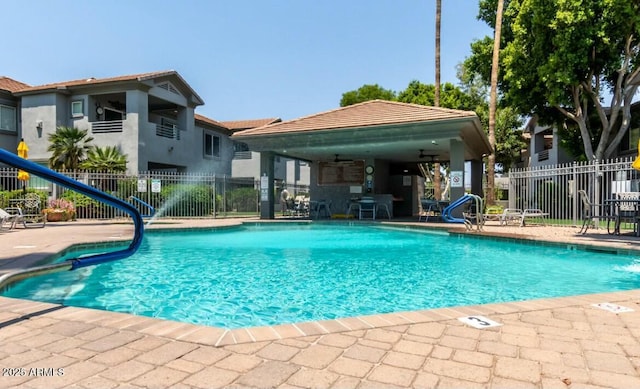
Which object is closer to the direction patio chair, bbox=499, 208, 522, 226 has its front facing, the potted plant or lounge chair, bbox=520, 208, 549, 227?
the potted plant

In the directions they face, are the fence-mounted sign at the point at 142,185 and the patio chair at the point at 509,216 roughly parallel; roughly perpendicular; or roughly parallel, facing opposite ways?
roughly perpendicular

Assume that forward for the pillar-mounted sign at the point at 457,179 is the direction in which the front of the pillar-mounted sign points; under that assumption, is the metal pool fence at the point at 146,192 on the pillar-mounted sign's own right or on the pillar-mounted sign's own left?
on the pillar-mounted sign's own right

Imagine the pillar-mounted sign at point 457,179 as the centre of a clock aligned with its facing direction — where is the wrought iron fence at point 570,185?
The wrought iron fence is roughly at 8 o'clock from the pillar-mounted sign.

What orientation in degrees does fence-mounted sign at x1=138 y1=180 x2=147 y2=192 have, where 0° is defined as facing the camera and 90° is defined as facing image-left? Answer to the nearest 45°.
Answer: approximately 0°

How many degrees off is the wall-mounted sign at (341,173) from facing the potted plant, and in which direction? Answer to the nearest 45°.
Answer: approximately 45° to its right

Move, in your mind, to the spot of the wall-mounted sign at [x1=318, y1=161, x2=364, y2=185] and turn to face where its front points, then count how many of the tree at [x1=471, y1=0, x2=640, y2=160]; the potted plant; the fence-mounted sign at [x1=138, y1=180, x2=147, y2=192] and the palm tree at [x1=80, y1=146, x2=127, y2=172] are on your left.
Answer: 1

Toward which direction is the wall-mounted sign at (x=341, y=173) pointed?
toward the camera

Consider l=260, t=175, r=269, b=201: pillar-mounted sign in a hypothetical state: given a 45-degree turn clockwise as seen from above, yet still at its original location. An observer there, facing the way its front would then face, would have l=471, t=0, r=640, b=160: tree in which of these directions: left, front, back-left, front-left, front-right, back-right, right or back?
back-left

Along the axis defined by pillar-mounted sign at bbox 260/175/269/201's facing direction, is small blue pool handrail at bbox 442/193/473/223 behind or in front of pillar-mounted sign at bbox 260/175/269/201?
in front

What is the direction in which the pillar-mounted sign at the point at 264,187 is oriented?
toward the camera

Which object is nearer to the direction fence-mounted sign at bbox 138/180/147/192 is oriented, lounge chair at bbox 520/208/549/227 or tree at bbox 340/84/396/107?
the lounge chair

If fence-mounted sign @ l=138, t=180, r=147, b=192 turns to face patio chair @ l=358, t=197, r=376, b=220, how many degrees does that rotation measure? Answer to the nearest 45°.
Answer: approximately 90° to its left

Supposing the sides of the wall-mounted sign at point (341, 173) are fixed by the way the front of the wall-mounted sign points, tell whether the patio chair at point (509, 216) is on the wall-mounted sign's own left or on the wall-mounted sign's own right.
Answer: on the wall-mounted sign's own left
